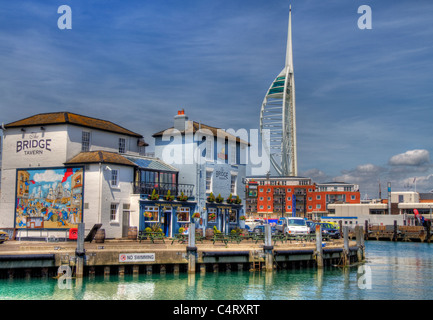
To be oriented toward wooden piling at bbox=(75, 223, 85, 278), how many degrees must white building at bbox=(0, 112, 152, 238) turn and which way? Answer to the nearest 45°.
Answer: approximately 45° to its right

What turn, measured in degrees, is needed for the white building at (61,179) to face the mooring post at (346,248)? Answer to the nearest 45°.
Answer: approximately 45° to its left

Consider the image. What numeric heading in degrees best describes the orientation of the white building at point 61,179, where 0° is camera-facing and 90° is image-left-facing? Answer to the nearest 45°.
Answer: approximately 315°

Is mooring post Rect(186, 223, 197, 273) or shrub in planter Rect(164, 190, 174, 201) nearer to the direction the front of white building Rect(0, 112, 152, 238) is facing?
the mooring post

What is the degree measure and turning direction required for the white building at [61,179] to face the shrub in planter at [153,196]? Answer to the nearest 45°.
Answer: approximately 45° to its left

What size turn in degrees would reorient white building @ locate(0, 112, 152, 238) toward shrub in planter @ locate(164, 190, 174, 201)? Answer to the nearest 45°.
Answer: approximately 45° to its left

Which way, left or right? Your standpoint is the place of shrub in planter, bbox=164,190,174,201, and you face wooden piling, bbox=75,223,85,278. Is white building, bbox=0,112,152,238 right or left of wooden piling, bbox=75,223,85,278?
right
